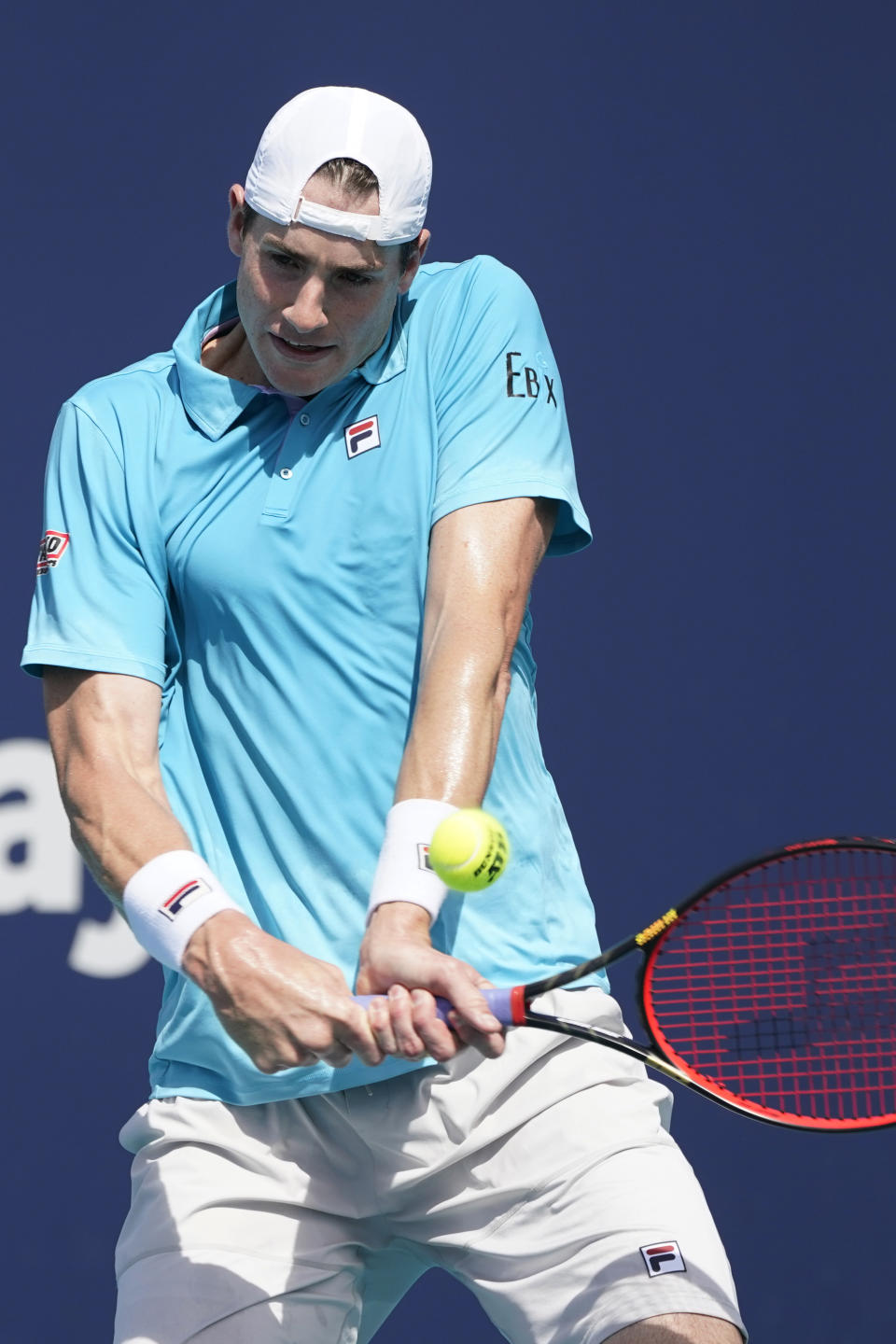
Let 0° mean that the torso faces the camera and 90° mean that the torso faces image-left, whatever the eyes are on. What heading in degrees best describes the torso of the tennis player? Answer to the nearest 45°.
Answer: approximately 0°
